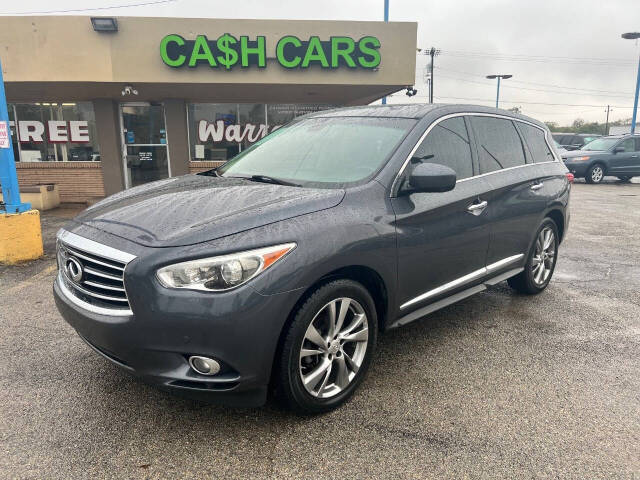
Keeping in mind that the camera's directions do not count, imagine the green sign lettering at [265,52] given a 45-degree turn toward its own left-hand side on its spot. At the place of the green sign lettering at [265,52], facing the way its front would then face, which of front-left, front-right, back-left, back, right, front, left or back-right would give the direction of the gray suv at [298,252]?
front-right

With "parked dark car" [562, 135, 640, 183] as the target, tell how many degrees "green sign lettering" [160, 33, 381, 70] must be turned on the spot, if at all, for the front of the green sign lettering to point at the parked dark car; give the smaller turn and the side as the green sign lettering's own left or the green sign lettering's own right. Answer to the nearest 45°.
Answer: approximately 135° to the green sign lettering's own left

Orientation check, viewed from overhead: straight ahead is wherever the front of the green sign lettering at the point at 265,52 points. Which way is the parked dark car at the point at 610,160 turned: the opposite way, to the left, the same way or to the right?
to the right

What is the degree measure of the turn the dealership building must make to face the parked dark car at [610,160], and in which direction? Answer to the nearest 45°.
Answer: approximately 90° to its left

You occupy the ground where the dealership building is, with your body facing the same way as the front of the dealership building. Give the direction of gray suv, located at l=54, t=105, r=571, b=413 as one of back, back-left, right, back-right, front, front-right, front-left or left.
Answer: front

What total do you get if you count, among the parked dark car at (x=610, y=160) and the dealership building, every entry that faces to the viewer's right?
0

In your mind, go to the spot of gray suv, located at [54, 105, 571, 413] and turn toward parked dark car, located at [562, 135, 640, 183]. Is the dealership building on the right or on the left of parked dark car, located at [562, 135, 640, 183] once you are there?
left

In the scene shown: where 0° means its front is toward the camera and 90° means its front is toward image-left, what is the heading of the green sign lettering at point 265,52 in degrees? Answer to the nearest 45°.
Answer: approximately 0°

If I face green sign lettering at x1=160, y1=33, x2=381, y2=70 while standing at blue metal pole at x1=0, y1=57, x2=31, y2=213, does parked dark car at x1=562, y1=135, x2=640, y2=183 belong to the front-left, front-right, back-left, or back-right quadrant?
front-right

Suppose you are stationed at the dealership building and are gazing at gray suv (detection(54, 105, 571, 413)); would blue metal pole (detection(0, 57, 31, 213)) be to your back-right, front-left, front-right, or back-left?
front-right

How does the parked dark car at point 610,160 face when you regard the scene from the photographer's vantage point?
facing the viewer and to the left of the viewer

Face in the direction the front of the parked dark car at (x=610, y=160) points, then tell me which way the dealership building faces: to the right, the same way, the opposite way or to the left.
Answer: to the left

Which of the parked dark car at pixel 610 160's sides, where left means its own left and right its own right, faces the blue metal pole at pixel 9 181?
front

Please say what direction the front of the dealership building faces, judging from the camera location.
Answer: facing the viewer

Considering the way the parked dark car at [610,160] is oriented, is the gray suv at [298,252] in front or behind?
in front

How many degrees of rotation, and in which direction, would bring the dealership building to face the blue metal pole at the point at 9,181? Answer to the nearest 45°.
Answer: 0° — it already faces it

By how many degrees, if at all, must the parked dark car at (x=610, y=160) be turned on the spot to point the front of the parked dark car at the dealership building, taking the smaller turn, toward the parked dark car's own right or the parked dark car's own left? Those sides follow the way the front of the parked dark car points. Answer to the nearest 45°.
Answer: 0° — it already faces it

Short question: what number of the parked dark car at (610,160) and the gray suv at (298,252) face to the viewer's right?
0

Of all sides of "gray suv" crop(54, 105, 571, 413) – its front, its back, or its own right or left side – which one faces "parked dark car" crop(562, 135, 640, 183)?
back
